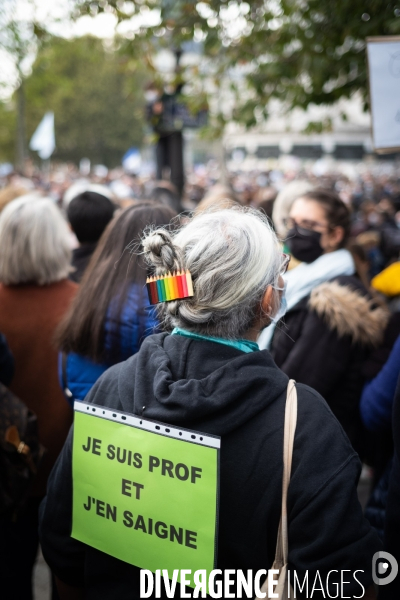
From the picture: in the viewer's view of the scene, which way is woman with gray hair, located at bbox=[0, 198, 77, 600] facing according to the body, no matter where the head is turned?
away from the camera

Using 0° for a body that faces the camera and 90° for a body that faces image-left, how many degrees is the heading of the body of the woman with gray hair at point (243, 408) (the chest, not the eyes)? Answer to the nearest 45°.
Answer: approximately 225°

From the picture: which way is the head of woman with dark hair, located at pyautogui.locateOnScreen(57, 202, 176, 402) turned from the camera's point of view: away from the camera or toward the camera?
away from the camera

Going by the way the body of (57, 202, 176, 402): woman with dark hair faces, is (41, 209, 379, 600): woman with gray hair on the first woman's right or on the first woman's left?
on the first woman's right

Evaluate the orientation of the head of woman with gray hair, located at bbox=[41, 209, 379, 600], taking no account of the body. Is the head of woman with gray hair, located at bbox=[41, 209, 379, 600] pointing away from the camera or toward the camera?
away from the camera

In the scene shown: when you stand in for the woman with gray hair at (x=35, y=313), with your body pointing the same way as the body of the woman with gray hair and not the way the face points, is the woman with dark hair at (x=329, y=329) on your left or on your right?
on your right

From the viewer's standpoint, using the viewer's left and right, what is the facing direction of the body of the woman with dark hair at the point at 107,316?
facing away from the viewer and to the right of the viewer

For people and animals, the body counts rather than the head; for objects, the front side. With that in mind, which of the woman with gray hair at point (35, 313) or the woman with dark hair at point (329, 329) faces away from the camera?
the woman with gray hair

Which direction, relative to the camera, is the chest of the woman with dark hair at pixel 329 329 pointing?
to the viewer's left

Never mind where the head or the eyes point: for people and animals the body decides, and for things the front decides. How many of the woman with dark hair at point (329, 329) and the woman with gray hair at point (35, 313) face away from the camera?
1

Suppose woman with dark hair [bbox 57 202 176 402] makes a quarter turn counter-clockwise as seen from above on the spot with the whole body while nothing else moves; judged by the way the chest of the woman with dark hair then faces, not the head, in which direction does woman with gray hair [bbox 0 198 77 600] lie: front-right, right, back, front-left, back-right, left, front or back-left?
front
